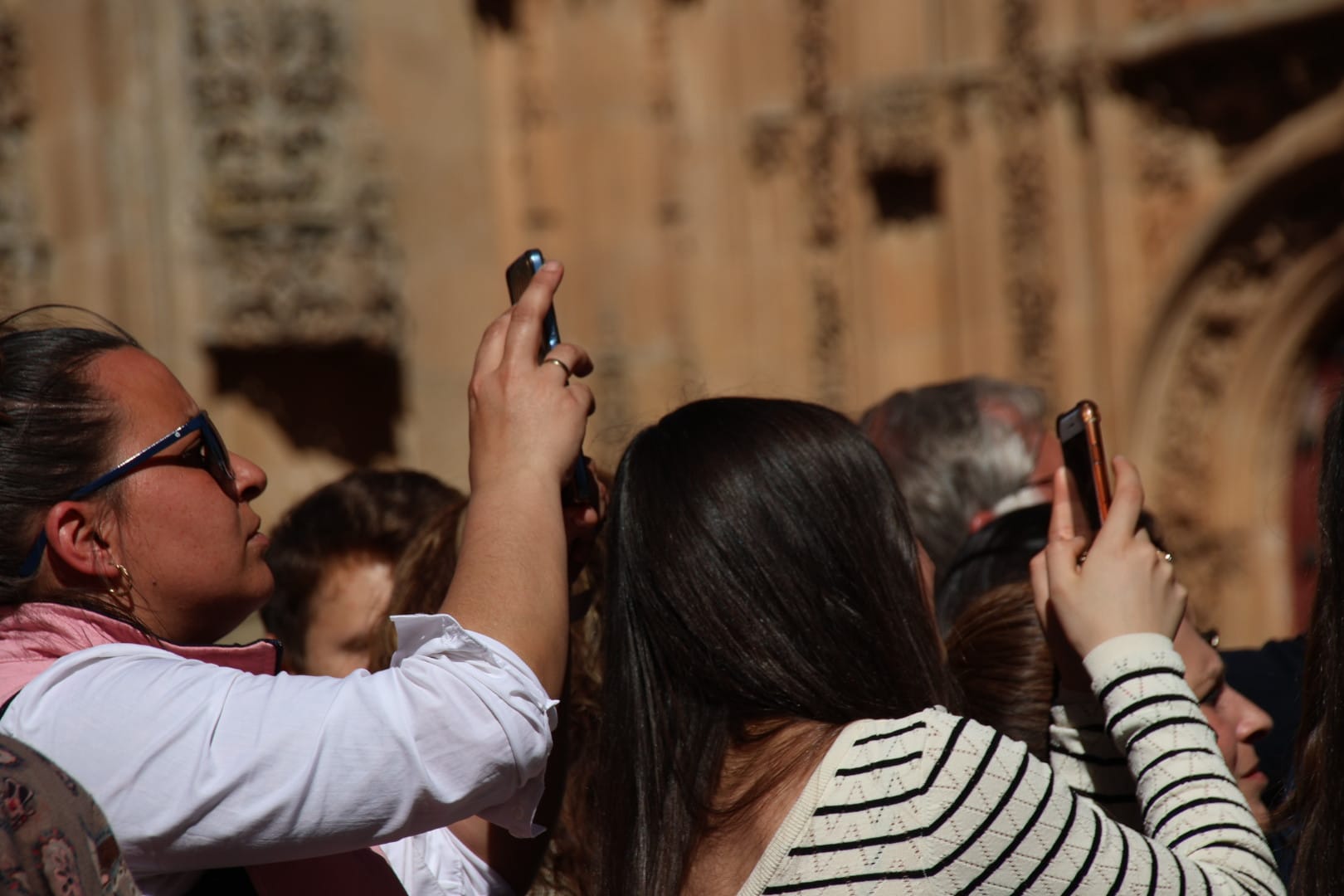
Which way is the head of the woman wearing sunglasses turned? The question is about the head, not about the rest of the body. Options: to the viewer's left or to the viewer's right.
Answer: to the viewer's right

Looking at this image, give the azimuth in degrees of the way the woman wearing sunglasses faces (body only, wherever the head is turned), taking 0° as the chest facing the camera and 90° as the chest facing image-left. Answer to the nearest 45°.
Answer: approximately 270°
